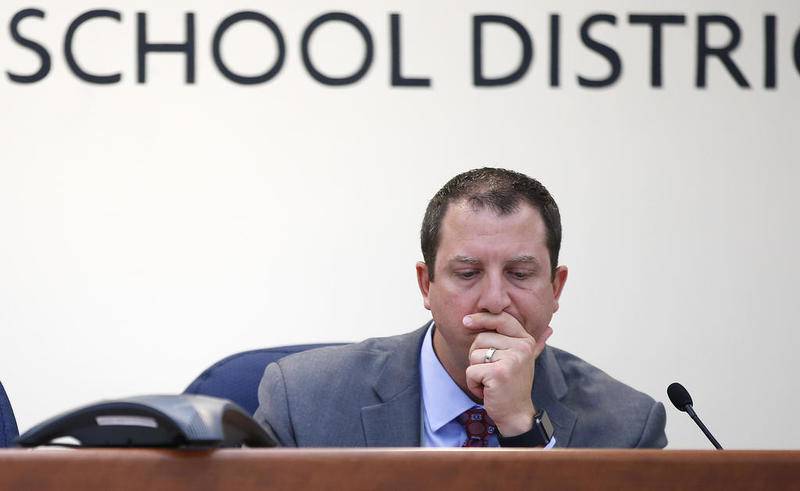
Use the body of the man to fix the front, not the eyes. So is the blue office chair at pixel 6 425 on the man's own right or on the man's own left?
on the man's own right

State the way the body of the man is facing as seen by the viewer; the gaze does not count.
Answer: toward the camera

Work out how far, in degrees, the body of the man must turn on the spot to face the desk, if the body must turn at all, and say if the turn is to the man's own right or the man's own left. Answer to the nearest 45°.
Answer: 0° — they already face it

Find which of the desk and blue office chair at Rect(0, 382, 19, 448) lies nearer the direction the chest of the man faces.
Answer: the desk
